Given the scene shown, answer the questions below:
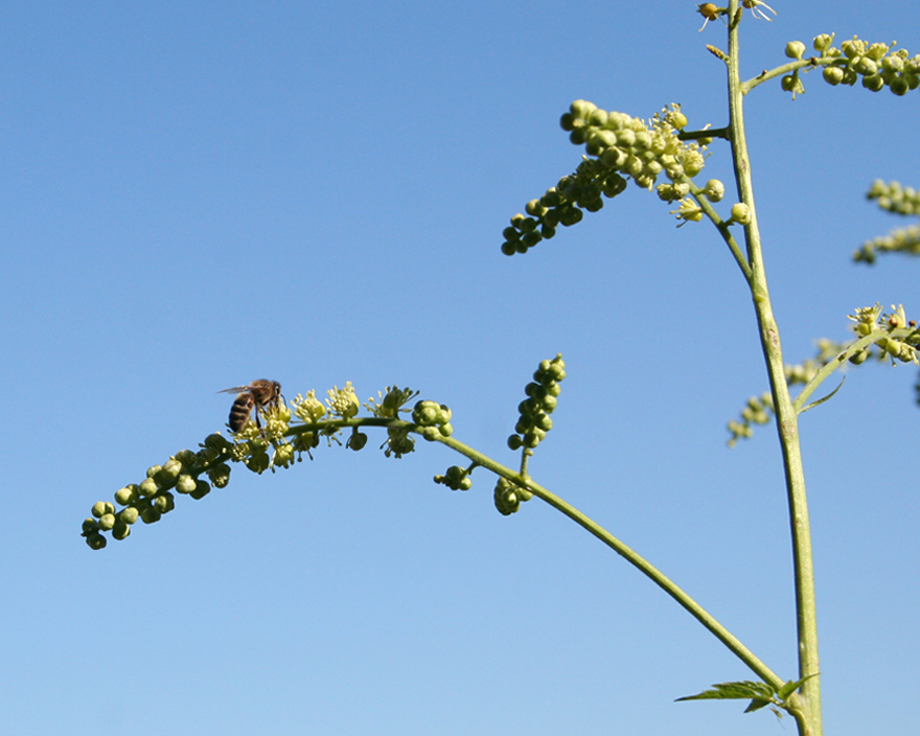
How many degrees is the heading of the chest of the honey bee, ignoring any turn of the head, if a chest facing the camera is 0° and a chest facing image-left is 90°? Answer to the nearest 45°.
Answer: approximately 270°

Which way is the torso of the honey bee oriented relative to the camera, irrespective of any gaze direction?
to the viewer's right
